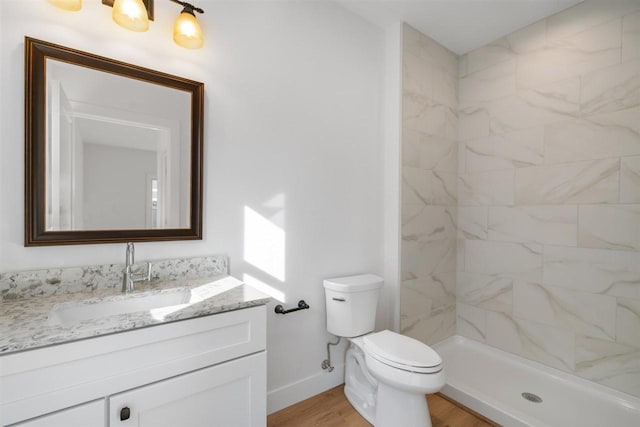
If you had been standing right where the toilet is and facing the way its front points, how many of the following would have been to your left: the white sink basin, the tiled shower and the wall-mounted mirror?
1

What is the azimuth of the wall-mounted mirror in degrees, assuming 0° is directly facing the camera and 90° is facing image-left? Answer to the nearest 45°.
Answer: approximately 315°

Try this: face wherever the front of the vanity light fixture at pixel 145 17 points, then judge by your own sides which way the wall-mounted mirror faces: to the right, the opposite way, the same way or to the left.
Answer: the same way

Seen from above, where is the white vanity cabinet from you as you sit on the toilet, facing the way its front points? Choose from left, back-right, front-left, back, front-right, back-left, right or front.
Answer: right

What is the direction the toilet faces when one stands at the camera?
facing the viewer and to the right of the viewer

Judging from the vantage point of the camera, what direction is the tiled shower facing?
facing the viewer and to the left of the viewer

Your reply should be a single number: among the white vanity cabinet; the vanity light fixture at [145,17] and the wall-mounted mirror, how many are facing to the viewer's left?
0

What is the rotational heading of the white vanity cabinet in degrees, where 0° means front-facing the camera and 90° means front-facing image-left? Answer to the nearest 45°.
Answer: approximately 315°

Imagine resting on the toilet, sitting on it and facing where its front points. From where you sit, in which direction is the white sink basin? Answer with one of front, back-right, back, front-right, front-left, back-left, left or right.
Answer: right

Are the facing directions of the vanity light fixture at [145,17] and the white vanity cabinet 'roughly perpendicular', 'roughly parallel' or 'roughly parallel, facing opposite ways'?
roughly parallel

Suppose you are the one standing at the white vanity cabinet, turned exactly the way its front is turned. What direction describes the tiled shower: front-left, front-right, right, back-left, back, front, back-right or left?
front-left

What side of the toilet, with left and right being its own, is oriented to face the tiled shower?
left

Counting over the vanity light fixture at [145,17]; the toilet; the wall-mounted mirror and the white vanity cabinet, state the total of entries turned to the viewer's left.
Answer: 0
